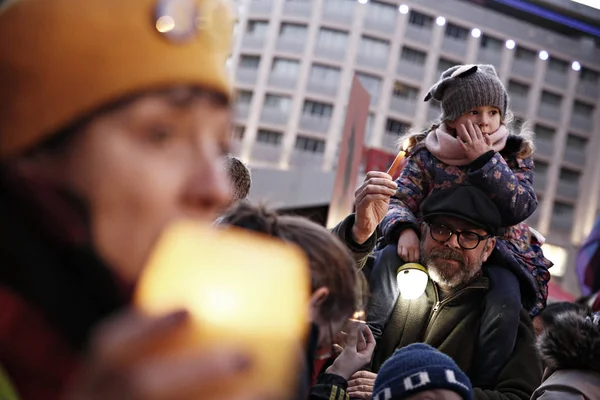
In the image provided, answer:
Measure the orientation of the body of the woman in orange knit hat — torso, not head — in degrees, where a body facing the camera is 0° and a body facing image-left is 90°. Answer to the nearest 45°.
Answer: approximately 315°

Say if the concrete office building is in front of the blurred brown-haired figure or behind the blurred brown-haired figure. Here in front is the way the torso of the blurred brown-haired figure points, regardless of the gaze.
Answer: in front

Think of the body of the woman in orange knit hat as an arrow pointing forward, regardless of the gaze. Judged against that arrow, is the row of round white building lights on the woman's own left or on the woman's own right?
on the woman's own left

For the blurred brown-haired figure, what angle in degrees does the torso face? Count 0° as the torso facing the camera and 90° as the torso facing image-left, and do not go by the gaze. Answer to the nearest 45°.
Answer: approximately 225°

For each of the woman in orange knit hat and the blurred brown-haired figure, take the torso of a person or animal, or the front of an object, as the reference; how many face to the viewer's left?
0

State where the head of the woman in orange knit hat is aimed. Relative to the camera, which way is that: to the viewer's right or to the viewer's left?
to the viewer's right
